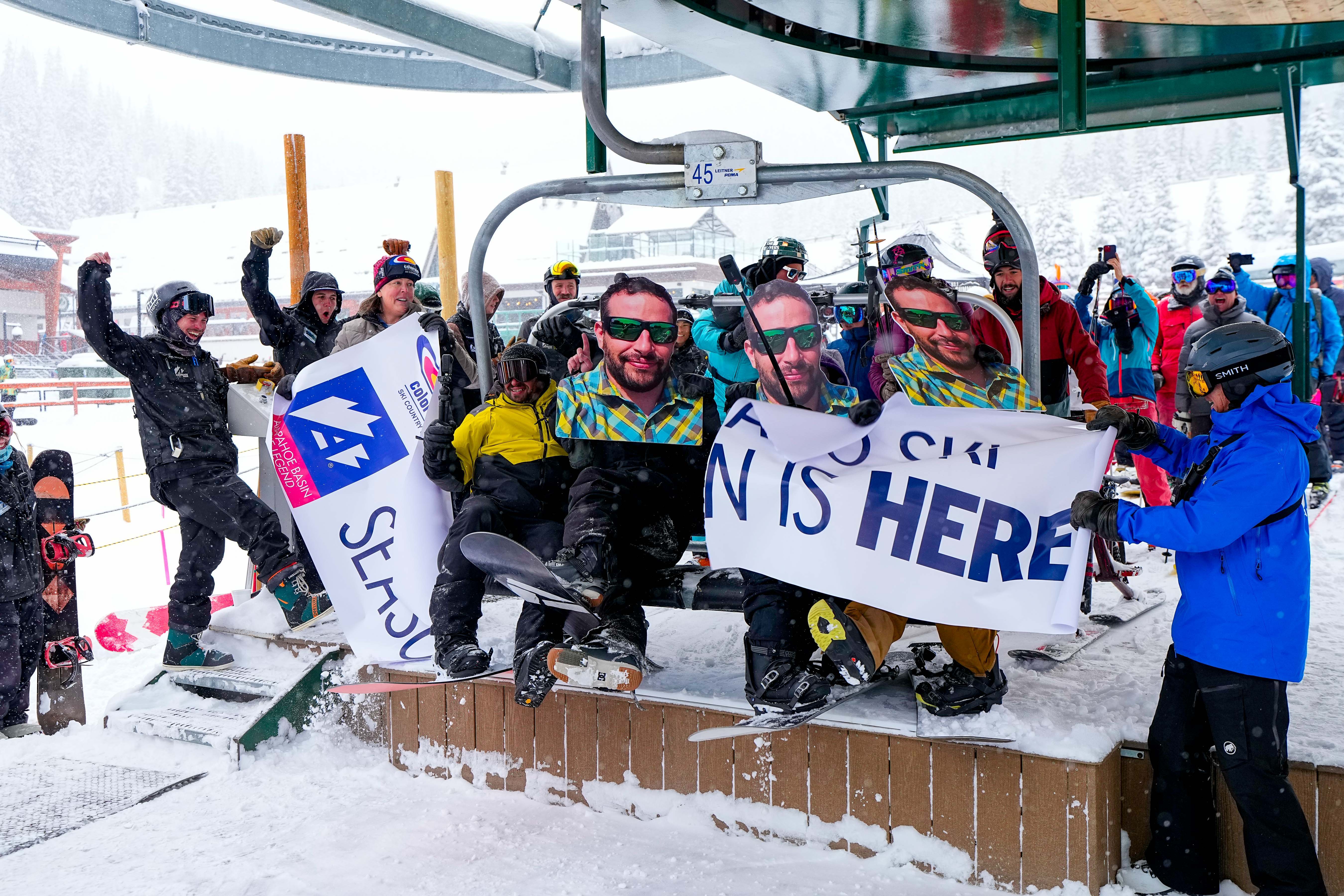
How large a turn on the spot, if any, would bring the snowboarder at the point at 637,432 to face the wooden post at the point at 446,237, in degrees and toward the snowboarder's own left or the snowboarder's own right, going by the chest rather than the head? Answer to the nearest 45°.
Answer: approximately 180°

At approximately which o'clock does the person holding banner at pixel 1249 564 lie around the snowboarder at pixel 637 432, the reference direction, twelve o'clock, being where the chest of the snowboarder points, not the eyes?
The person holding banner is roughly at 10 o'clock from the snowboarder.

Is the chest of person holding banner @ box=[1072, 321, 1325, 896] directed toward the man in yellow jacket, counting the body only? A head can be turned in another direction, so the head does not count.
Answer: yes

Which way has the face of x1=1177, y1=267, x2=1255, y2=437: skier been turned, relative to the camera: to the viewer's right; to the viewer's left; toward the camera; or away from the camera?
toward the camera

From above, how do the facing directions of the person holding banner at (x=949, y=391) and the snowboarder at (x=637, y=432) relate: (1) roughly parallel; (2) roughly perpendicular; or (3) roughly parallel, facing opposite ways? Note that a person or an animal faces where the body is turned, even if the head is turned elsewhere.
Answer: roughly parallel

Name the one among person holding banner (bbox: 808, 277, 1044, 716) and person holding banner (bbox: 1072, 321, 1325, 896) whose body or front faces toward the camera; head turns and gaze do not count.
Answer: person holding banner (bbox: 808, 277, 1044, 716)

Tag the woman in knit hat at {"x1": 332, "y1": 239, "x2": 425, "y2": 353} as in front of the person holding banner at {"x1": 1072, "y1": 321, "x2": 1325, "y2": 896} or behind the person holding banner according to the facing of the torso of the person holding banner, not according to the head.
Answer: in front

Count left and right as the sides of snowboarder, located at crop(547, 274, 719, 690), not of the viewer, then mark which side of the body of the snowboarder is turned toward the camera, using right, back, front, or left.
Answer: front

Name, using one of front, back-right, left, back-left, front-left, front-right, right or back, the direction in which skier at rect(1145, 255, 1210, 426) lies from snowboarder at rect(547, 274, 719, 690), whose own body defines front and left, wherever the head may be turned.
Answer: back-left

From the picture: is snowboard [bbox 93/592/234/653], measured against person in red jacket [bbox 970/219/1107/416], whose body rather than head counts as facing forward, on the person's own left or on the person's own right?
on the person's own right

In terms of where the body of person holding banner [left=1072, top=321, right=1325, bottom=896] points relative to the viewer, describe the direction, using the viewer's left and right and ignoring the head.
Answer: facing to the left of the viewer

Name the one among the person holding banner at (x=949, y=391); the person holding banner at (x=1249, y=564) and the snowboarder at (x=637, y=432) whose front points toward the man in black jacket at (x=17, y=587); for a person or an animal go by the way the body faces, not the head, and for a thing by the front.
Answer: the person holding banner at (x=1249, y=564)

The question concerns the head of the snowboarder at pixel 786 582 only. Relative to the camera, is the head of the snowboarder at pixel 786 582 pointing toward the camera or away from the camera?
toward the camera

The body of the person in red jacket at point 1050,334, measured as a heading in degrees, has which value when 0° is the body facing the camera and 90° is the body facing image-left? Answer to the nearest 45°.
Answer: approximately 0°

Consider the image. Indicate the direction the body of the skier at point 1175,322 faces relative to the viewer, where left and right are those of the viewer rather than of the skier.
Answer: facing the viewer

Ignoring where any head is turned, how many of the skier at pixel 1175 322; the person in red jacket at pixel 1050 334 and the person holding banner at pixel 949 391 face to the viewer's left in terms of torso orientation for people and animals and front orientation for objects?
0

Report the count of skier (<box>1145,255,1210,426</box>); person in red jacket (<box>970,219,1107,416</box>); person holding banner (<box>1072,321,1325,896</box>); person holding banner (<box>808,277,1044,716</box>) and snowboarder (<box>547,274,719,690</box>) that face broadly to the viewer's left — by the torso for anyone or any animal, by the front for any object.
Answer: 1

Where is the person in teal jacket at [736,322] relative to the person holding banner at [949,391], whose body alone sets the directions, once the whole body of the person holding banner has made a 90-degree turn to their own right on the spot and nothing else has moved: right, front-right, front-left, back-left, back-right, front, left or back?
front-right
